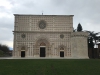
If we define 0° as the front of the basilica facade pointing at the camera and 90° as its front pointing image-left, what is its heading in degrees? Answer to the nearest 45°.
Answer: approximately 0°
